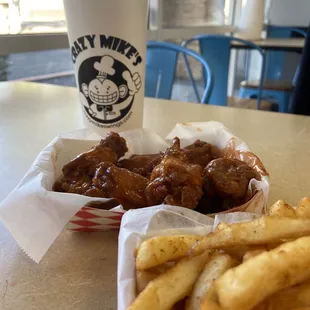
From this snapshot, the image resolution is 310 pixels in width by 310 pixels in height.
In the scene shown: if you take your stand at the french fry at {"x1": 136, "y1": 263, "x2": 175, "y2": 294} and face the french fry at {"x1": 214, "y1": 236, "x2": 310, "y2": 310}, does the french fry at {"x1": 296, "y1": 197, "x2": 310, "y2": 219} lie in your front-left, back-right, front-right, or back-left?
front-left

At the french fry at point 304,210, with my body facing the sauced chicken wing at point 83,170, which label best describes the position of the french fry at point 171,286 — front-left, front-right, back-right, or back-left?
front-left

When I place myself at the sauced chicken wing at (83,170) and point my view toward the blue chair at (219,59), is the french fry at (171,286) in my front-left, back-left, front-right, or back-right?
back-right

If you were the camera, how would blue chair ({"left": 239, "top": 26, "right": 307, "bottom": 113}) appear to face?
facing the viewer and to the left of the viewer
